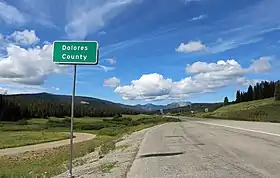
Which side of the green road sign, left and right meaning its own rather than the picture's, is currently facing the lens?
front
